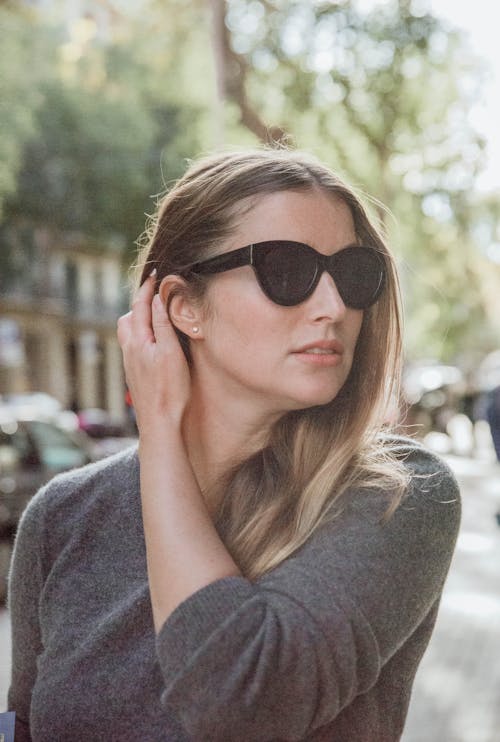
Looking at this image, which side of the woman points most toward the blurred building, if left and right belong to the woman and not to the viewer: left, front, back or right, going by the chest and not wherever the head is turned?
back

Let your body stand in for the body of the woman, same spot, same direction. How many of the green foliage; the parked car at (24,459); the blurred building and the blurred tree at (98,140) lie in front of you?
0

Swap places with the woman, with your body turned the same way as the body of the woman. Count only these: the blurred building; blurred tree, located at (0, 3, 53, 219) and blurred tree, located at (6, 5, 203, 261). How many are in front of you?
0

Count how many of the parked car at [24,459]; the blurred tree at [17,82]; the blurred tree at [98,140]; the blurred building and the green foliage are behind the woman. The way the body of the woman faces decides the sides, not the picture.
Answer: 5

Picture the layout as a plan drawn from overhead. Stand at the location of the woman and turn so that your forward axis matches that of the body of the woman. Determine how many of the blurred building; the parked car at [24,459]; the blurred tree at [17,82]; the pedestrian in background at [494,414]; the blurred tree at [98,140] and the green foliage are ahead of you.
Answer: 0

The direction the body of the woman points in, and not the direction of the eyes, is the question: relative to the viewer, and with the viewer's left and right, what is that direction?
facing the viewer

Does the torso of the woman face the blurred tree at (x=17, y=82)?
no

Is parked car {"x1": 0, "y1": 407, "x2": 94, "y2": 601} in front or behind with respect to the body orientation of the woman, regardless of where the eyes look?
behind

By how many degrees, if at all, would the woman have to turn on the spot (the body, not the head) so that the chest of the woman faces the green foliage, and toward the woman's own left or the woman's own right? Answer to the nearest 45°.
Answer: approximately 180°

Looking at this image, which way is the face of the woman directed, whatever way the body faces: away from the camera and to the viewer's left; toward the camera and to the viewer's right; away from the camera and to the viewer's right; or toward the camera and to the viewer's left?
toward the camera and to the viewer's right

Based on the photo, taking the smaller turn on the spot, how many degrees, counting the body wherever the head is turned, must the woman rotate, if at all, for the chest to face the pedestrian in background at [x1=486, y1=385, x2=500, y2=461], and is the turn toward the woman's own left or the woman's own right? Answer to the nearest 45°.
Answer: approximately 180°

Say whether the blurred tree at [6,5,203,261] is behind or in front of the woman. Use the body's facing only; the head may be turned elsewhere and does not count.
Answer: behind
